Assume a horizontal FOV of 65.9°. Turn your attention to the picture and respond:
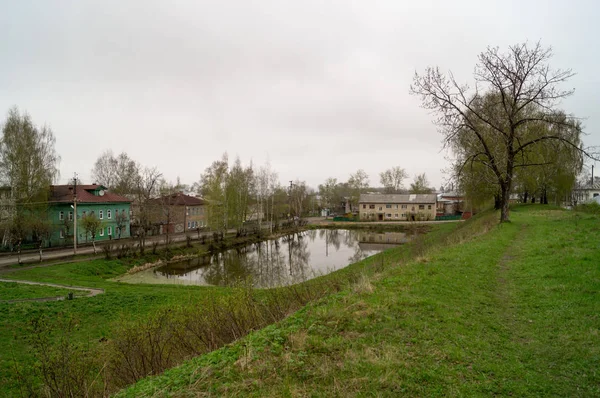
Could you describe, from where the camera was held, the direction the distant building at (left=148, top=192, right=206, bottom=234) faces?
facing the viewer and to the right of the viewer

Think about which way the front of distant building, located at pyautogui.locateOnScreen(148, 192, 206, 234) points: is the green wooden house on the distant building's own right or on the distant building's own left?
on the distant building's own right

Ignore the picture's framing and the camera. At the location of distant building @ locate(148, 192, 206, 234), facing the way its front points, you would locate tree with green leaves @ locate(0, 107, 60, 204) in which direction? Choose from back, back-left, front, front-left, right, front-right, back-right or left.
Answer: right
